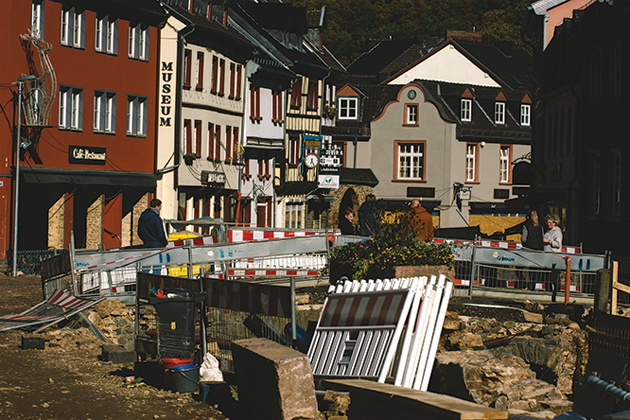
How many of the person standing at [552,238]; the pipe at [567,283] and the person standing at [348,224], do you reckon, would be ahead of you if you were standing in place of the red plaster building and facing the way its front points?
3

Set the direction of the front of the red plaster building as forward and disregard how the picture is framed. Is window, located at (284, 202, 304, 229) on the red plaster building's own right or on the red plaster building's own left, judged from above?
on the red plaster building's own left

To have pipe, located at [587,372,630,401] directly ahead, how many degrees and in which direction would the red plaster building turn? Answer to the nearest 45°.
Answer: approximately 45° to its right

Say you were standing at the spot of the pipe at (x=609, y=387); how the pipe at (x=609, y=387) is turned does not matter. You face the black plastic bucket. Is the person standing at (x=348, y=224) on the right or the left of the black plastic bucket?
right

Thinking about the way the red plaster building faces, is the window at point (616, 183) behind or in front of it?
in front

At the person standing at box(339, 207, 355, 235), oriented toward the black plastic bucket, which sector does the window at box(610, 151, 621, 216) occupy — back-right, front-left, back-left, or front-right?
back-left

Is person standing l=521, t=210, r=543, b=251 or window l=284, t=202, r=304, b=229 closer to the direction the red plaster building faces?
the person standing

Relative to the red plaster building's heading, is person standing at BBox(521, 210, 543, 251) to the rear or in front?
in front

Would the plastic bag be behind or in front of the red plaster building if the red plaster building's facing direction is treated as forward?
in front

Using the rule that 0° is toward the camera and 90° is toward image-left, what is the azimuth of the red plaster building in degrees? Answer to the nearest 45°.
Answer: approximately 315°

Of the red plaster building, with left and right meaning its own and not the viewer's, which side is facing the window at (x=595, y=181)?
front

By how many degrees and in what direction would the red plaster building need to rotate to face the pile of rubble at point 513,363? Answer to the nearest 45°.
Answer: approximately 45° to its right

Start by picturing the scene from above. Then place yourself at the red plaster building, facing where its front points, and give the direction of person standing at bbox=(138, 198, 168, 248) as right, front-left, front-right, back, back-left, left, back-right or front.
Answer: front-right
